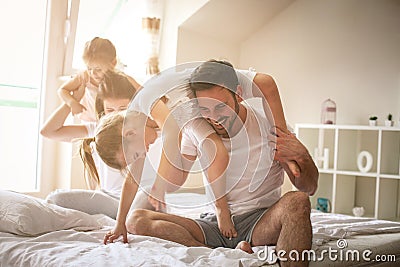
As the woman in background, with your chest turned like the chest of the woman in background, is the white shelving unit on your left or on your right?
on your left

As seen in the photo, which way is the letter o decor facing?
toward the camera

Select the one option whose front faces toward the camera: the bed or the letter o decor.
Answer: the letter o decor

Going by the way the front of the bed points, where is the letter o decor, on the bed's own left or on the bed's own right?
on the bed's own left

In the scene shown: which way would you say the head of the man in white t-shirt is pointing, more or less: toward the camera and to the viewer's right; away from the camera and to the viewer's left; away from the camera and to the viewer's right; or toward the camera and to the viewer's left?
toward the camera and to the viewer's left

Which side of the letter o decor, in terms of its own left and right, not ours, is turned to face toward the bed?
front

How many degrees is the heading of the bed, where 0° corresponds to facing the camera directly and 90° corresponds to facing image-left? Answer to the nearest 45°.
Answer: approximately 270°

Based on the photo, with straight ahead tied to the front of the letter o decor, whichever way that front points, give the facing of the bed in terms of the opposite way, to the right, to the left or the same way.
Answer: to the left

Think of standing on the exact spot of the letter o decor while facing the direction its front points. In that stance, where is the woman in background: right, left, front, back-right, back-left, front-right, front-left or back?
front-right

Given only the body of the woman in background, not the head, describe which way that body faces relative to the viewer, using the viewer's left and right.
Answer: facing the viewer

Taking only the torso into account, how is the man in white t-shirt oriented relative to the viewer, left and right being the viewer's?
facing the viewer and to the left of the viewer
